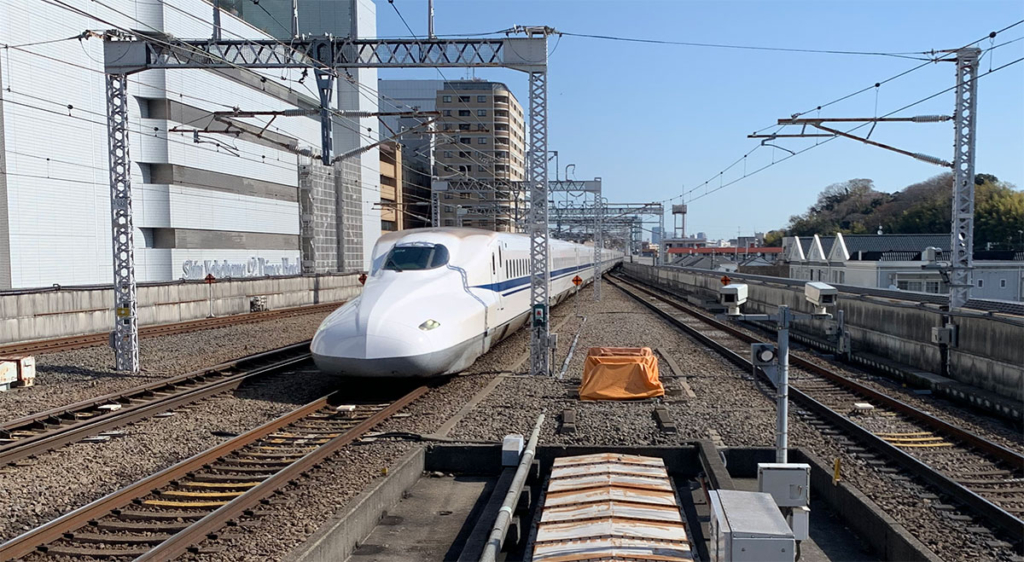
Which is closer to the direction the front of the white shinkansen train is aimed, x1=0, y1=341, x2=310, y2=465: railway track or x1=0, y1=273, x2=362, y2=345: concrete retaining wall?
the railway track

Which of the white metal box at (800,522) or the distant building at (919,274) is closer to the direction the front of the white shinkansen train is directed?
the white metal box

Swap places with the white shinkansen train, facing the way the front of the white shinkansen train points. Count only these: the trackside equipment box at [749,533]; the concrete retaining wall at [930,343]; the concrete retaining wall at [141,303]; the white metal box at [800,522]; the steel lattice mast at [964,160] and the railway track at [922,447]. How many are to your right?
1

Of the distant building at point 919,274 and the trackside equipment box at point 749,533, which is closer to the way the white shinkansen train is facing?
the trackside equipment box

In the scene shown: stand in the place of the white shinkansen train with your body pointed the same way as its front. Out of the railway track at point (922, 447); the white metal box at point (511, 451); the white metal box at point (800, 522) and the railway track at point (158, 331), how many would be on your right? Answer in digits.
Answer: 1

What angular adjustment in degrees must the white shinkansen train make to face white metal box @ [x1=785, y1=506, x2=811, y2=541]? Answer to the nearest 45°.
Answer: approximately 90° to its left

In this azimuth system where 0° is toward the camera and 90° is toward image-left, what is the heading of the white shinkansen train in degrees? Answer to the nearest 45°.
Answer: approximately 45°

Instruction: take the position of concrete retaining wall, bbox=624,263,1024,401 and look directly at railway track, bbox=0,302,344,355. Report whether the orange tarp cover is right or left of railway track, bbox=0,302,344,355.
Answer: left

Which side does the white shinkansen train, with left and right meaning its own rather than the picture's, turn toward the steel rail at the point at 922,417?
left

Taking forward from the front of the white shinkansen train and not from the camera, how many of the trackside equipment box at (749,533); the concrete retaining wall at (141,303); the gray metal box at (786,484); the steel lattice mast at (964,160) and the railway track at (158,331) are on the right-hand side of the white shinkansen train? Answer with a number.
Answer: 2

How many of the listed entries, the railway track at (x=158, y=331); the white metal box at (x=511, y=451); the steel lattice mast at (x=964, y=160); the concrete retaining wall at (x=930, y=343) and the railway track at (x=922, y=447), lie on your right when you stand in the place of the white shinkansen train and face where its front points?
1
